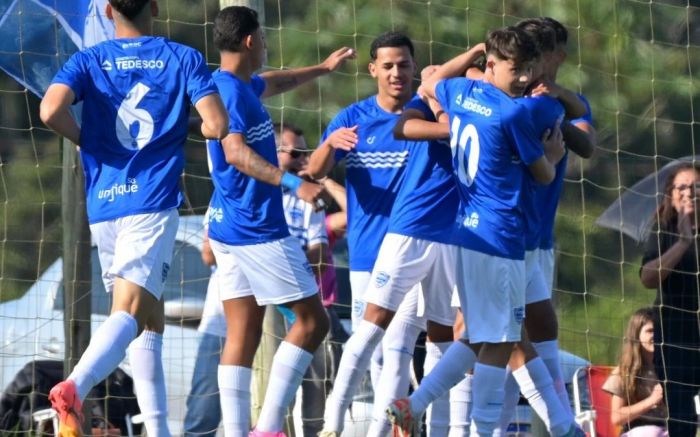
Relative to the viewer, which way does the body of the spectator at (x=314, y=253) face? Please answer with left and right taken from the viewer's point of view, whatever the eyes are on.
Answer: facing the viewer and to the right of the viewer

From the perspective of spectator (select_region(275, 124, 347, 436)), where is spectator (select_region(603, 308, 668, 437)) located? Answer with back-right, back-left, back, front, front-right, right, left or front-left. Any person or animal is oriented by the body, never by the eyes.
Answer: front-left

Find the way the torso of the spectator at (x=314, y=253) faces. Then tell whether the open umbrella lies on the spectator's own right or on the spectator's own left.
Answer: on the spectator's own left

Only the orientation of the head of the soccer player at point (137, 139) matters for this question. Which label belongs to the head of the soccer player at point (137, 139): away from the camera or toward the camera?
away from the camera

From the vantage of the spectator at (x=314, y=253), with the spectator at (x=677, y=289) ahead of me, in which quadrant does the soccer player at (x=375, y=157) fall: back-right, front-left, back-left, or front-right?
front-right

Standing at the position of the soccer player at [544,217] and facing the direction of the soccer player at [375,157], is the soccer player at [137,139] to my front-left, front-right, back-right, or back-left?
front-left

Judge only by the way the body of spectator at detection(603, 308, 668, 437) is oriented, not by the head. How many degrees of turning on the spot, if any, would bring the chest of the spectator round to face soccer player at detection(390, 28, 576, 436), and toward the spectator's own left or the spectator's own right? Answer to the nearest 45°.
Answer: approximately 45° to the spectator's own right

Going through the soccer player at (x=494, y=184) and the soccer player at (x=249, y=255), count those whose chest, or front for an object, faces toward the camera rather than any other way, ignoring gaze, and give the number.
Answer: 0

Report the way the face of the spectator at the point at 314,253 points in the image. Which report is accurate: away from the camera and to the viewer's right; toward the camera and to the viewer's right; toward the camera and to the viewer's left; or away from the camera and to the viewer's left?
toward the camera and to the viewer's right

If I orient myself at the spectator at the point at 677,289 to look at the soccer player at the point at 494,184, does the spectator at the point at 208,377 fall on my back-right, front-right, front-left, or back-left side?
front-right

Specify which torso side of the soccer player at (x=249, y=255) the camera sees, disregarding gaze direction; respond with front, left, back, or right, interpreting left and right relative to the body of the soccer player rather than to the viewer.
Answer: right
